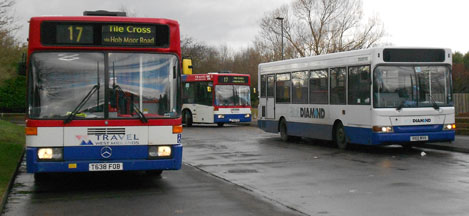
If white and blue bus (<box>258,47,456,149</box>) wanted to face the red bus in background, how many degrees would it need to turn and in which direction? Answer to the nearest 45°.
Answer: approximately 180°

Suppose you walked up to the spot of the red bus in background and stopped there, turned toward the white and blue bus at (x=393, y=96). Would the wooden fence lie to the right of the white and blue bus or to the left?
left

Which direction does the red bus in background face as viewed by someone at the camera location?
facing the viewer and to the right of the viewer

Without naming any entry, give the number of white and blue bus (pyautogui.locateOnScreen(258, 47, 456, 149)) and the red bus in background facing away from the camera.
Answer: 0

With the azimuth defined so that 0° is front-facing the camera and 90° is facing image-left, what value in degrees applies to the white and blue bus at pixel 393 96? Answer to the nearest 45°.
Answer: approximately 315°

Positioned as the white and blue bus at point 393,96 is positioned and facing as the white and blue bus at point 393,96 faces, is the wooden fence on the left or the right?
on its left
